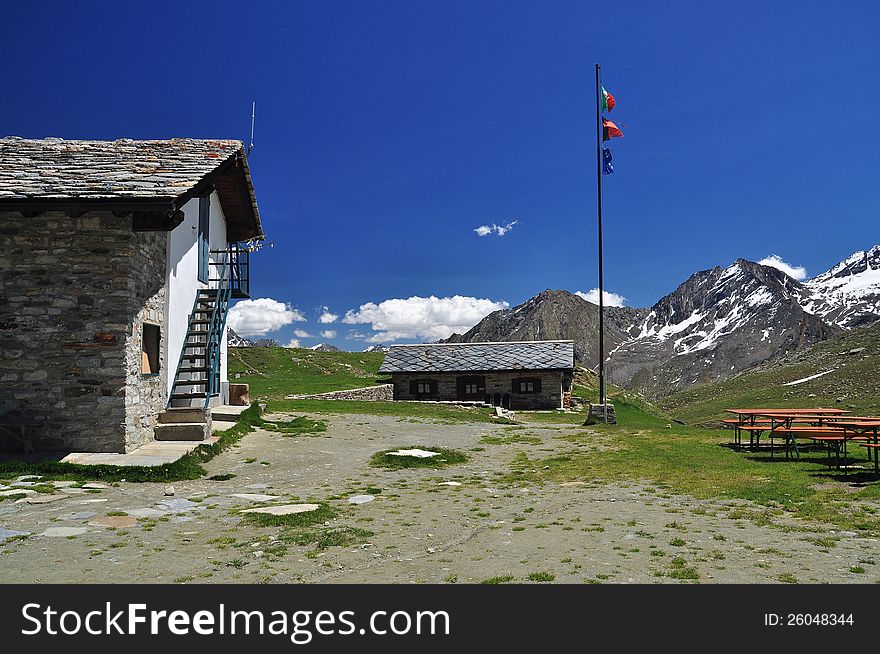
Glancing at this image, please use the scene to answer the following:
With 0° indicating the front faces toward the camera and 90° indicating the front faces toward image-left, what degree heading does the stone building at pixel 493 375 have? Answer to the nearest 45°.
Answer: approximately 0°

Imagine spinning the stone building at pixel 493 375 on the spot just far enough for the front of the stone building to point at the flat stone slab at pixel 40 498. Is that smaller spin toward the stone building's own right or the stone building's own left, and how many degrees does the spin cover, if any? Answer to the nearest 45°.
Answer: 0° — it already faces it

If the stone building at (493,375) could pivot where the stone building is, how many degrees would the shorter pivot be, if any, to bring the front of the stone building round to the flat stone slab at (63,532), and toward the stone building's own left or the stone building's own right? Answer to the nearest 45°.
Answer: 0° — it already faces it

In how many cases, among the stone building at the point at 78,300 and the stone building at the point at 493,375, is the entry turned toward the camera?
1

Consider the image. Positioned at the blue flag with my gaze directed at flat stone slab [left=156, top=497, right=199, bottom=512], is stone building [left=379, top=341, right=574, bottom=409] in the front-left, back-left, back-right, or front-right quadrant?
back-right

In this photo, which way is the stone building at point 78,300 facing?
to the viewer's right
